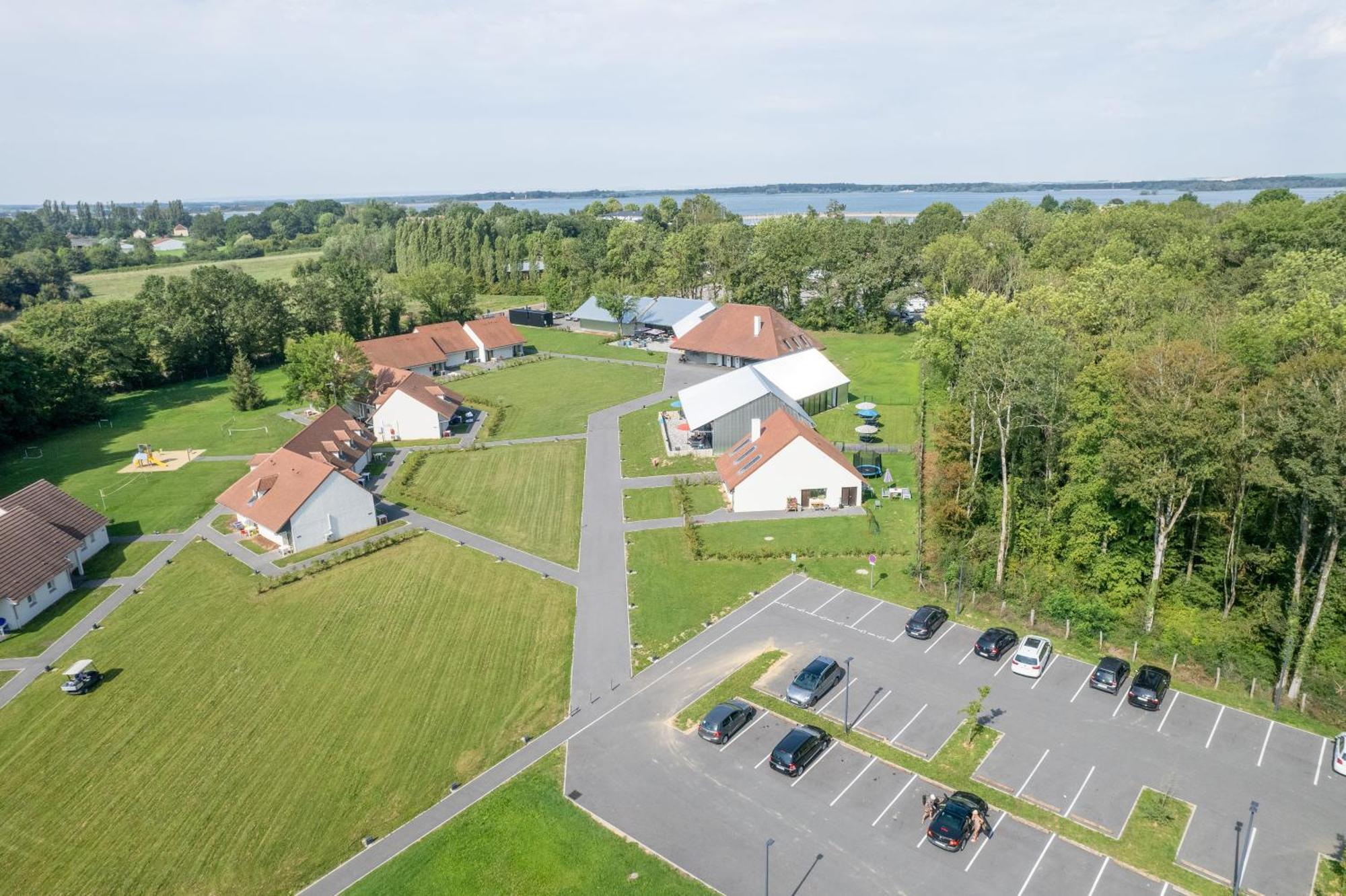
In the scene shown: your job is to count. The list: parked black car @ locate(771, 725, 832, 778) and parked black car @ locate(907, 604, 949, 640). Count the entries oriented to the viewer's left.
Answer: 0

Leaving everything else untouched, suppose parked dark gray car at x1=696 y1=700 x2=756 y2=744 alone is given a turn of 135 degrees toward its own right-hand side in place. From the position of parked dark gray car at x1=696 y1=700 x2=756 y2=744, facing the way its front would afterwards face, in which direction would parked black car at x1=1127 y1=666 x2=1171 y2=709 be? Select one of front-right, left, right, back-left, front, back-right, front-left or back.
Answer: left

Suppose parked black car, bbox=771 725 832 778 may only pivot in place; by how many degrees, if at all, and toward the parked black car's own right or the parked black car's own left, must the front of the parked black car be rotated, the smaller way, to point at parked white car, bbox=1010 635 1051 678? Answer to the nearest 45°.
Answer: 0° — it already faces it

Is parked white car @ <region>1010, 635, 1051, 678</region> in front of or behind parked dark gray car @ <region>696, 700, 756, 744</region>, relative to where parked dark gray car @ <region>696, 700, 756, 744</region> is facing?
in front

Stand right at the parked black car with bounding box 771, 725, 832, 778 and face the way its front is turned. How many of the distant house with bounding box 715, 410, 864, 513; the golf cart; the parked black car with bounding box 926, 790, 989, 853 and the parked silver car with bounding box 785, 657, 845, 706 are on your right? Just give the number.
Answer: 1

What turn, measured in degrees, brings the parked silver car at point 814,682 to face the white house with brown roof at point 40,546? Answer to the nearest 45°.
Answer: approximately 45° to its right

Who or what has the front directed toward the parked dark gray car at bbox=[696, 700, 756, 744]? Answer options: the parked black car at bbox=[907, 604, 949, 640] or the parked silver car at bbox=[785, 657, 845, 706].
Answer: the parked silver car at bbox=[785, 657, 845, 706]

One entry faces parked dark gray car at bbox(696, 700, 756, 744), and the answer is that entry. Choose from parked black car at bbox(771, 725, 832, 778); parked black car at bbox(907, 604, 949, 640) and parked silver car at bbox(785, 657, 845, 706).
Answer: parked silver car at bbox(785, 657, 845, 706)

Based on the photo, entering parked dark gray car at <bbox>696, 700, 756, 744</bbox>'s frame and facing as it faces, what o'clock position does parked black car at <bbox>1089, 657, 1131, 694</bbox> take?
parked black car at <bbox>1089, 657, 1131, 694</bbox> is roughly at 1 o'clock from parked dark gray car at <bbox>696, 700, 756, 744</bbox>.

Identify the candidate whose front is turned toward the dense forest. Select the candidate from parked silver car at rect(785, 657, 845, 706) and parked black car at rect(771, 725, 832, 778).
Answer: parked black car at rect(771, 725, 832, 778)

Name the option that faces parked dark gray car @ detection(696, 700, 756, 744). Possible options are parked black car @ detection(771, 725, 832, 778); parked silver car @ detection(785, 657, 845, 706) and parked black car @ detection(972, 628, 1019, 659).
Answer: parked silver car @ detection(785, 657, 845, 706)

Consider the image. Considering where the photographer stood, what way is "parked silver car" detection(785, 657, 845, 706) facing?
facing the viewer and to the left of the viewer

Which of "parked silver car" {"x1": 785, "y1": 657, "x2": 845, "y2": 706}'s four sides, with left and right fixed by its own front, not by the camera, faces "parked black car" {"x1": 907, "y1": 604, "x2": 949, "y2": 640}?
back

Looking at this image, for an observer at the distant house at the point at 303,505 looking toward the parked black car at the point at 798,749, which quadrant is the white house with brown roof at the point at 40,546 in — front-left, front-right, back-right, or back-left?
back-right

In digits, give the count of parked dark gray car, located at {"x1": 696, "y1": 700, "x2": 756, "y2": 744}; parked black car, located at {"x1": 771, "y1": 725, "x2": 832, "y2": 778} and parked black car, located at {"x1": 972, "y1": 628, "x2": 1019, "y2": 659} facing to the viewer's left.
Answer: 0

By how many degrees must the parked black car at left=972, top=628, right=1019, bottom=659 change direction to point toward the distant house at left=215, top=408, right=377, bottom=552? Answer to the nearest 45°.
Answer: approximately 135° to its left
